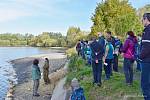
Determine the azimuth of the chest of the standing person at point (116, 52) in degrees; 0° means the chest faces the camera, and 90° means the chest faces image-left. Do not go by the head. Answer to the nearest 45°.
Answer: approximately 90°

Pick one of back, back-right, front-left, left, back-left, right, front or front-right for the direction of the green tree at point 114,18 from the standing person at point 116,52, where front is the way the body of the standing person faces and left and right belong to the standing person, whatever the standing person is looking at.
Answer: right

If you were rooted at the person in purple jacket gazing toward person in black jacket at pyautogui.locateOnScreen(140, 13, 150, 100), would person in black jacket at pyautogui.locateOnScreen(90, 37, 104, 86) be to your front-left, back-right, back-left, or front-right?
back-right

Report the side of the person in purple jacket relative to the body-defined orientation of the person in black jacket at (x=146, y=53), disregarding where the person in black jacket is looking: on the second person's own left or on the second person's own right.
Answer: on the second person's own right

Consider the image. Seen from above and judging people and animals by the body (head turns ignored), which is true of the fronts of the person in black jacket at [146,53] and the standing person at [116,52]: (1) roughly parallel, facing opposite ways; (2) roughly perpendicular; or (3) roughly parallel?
roughly parallel

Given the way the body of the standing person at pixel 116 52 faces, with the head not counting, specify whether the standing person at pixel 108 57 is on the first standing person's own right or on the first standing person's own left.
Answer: on the first standing person's own left

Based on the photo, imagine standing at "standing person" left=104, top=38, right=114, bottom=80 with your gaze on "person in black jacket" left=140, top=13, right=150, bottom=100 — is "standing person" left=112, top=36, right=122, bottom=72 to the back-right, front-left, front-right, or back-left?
back-left

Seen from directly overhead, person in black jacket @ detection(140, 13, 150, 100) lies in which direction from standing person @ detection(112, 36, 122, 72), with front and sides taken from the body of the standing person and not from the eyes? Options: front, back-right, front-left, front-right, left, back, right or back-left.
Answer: left

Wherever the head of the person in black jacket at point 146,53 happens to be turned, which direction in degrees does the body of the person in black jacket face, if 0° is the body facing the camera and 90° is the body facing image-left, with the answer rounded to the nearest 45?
approximately 90°

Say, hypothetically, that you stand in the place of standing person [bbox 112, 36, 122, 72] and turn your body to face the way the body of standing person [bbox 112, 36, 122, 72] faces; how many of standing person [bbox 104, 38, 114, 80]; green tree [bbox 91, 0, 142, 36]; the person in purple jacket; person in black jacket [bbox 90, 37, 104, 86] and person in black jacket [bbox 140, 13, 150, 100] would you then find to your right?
1
